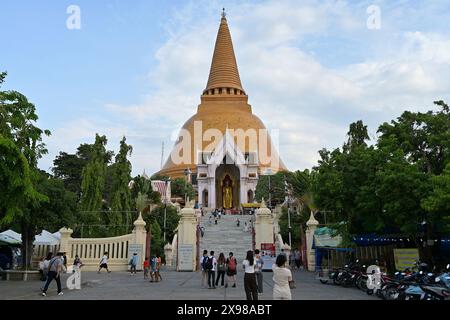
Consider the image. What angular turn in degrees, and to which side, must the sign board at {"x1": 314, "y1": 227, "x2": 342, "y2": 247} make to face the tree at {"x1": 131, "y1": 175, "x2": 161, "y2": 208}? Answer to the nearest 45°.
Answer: approximately 135° to its right

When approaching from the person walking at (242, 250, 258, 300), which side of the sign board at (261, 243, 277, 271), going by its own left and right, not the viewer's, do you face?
front

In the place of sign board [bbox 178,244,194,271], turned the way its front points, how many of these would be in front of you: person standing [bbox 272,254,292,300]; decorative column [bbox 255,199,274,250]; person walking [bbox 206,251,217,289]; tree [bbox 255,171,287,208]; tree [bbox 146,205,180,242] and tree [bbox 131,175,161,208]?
2

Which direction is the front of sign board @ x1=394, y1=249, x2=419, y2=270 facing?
toward the camera

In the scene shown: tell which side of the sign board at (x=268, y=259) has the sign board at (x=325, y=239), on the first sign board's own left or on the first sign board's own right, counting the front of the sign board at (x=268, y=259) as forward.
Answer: on the first sign board's own left

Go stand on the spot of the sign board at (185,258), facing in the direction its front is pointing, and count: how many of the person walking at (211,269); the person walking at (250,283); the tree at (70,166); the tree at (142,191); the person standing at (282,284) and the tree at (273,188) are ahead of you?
3

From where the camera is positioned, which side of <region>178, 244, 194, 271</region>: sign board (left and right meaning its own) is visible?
front

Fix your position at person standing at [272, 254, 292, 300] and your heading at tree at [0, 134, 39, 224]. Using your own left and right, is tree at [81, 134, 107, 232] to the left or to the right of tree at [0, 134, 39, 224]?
right

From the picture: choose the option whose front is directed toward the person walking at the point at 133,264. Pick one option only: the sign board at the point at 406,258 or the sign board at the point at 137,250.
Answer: the sign board at the point at 137,250

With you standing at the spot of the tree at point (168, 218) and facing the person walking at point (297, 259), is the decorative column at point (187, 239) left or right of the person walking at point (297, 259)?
right

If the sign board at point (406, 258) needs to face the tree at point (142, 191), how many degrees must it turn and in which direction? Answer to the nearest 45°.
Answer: approximately 135° to its right

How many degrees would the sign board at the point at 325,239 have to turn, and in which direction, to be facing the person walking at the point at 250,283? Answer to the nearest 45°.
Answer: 0° — it already faces them
